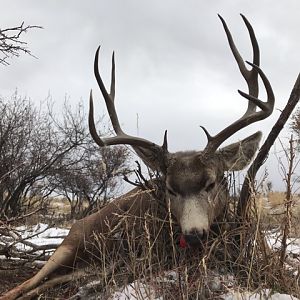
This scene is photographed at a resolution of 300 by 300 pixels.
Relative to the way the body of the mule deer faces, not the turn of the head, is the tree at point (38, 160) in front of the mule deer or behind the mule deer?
behind

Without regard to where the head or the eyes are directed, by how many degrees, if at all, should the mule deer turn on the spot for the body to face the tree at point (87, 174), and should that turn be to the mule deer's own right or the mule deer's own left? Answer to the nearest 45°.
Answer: approximately 180°
